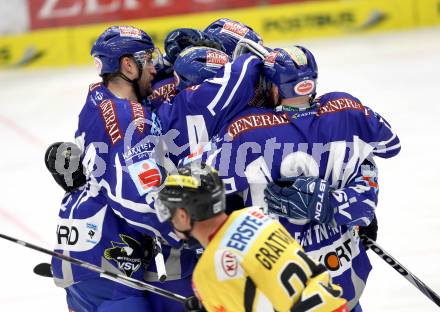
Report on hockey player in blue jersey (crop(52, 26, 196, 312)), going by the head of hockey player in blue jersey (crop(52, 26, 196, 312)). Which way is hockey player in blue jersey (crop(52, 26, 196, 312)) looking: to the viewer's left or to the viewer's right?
to the viewer's right

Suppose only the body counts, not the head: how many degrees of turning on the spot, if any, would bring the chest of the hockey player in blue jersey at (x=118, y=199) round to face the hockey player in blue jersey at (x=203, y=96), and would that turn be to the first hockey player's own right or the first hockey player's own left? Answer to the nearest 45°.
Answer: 0° — they already face them

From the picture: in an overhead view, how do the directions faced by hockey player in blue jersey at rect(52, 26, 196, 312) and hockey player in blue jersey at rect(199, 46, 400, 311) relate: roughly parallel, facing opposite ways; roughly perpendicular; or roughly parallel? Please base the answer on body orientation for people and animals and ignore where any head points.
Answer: roughly perpendicular

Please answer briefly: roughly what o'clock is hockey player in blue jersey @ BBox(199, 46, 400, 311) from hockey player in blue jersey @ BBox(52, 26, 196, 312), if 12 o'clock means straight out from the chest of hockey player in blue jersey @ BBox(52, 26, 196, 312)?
hockey player in blue jersey @ BBox(199, 46, 400, 311) is roughly at 1 o'clock from hockey player in blue jersey @ BBox(52, 26, 196, 312).

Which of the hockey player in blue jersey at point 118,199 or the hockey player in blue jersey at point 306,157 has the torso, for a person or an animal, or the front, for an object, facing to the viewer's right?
the hockey player in blue jersey at point 118,199

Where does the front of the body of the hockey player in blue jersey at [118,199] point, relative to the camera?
to the viewer's right

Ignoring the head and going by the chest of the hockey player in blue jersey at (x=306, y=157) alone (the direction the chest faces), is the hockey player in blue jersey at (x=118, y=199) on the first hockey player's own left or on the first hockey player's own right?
on the first hockey player's own left

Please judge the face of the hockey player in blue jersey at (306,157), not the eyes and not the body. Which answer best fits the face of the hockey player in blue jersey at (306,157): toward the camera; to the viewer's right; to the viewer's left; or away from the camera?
away from the camera

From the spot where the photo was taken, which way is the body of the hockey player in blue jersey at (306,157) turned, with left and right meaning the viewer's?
facing away from the viewer

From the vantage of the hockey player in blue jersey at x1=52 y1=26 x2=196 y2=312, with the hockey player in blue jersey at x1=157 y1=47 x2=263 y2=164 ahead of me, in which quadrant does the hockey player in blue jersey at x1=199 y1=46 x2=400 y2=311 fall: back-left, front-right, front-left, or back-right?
front-right

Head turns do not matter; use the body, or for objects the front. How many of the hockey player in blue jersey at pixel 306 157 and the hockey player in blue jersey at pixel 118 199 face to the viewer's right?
1
